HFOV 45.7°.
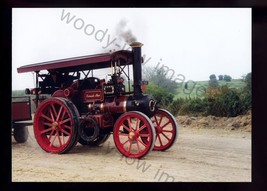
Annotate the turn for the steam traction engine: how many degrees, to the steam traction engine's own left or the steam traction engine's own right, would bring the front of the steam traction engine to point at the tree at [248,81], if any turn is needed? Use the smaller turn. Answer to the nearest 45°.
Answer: approximately 45° to the steam traction engine's own left

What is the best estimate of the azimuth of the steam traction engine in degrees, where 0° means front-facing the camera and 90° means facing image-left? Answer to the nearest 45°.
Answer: approximately 315°
